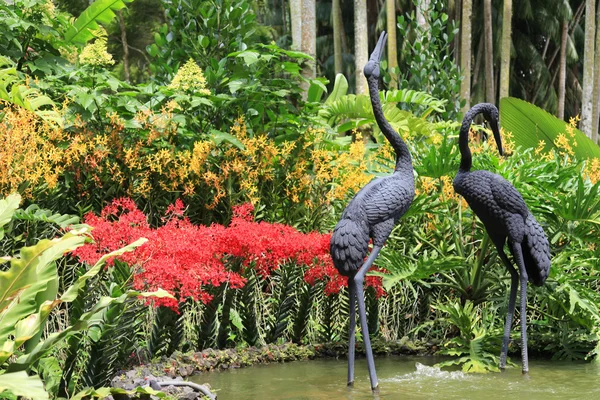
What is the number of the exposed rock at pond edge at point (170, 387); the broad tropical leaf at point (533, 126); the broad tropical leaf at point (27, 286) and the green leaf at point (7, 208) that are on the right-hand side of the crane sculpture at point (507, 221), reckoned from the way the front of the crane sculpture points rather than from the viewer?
1

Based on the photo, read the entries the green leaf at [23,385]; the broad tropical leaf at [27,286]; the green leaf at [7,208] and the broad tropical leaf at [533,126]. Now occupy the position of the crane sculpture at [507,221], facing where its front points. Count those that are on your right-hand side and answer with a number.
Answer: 1

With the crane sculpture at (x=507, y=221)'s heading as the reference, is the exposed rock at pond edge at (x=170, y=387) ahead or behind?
ahead

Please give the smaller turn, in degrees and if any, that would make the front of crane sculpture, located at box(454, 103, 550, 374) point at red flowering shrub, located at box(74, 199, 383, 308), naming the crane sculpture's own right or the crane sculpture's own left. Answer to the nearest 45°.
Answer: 0° — it already faces it

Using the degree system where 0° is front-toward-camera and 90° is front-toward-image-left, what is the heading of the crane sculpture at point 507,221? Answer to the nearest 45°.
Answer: approximately 90°

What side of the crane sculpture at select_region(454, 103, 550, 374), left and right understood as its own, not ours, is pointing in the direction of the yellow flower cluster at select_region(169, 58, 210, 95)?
front

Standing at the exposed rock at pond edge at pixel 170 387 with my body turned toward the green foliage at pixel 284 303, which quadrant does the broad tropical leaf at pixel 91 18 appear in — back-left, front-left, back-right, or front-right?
front-left

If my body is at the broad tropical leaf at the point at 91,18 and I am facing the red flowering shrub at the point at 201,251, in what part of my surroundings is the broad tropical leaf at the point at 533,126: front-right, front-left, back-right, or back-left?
front-left

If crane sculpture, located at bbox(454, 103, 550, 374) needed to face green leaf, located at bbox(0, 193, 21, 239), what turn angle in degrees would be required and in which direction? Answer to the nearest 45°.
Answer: approximately 45° to its left

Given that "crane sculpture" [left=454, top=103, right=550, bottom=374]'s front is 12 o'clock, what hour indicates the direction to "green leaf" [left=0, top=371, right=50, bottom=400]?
The green leaf is roughly at 10 o'clock from the crane sculpture.

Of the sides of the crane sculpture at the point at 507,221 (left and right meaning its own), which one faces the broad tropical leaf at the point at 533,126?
right

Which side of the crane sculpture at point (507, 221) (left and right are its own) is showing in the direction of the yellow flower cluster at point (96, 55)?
front
